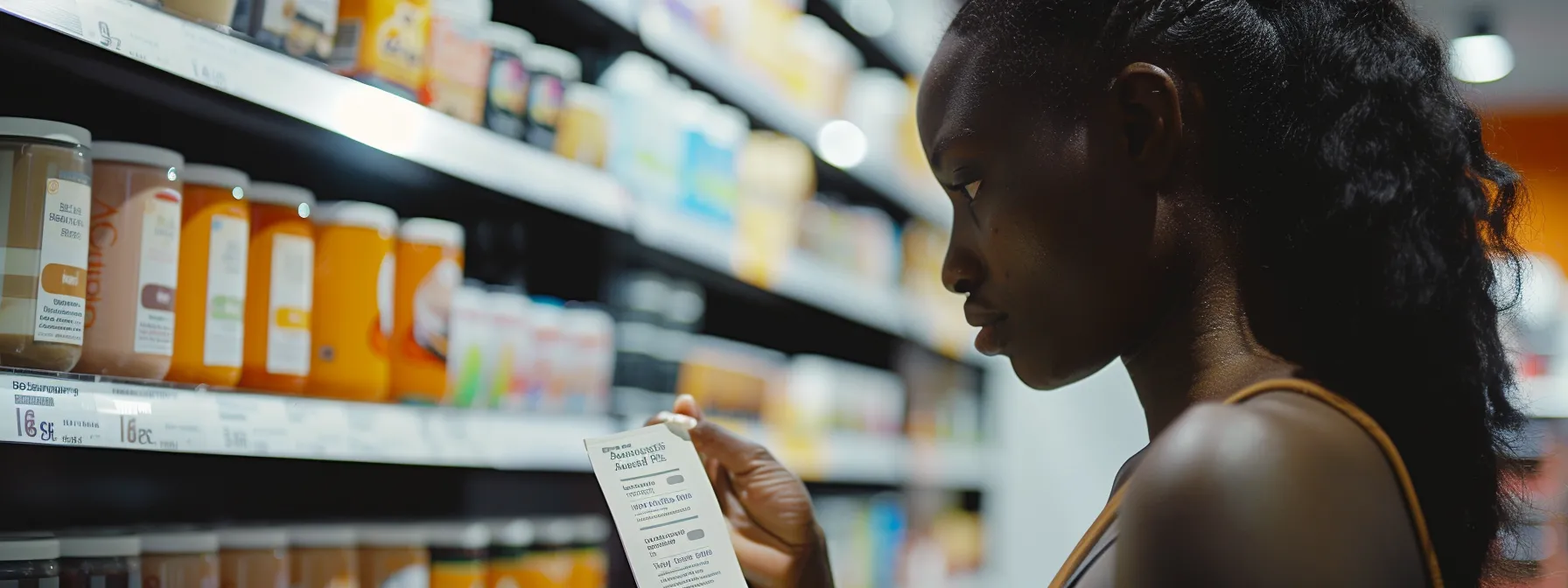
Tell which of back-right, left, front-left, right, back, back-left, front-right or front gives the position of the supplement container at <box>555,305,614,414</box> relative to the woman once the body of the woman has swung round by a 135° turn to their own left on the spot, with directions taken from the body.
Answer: back

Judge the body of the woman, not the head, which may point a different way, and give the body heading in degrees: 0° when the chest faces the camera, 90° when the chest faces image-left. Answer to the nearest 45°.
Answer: approximately 90°

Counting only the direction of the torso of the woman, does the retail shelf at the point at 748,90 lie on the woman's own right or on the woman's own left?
on the woman's own right

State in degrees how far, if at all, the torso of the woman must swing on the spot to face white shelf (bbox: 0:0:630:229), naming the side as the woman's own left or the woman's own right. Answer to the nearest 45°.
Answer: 0° — they already face it

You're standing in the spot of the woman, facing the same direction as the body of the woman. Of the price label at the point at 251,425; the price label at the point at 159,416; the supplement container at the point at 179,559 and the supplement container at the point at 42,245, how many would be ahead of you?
4

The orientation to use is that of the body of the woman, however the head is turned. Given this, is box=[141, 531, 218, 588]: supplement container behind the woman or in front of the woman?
in front

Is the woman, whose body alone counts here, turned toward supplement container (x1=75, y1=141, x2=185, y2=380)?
yes

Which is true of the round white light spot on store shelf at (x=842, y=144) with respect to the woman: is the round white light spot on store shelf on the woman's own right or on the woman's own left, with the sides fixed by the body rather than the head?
on the woman's own right

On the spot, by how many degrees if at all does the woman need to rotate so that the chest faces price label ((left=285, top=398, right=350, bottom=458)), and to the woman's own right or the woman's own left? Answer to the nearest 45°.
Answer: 0° — they already face it

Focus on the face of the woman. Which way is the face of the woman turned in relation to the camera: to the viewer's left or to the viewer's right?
to the viewer's left

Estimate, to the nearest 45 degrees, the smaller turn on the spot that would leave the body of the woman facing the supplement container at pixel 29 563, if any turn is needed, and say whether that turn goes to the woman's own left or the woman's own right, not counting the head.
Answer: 0° — they already face it

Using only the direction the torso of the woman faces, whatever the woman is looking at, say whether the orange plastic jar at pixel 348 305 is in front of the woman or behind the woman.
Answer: in front

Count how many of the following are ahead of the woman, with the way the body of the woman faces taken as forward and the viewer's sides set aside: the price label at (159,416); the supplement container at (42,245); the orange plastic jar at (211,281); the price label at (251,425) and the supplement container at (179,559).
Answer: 5

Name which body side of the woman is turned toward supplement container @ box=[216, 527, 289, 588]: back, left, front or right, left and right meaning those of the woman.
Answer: front

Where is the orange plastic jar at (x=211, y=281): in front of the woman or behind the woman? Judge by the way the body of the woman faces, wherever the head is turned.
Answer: in front

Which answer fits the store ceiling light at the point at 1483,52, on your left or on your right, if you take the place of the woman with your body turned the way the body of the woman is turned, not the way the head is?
on your right
